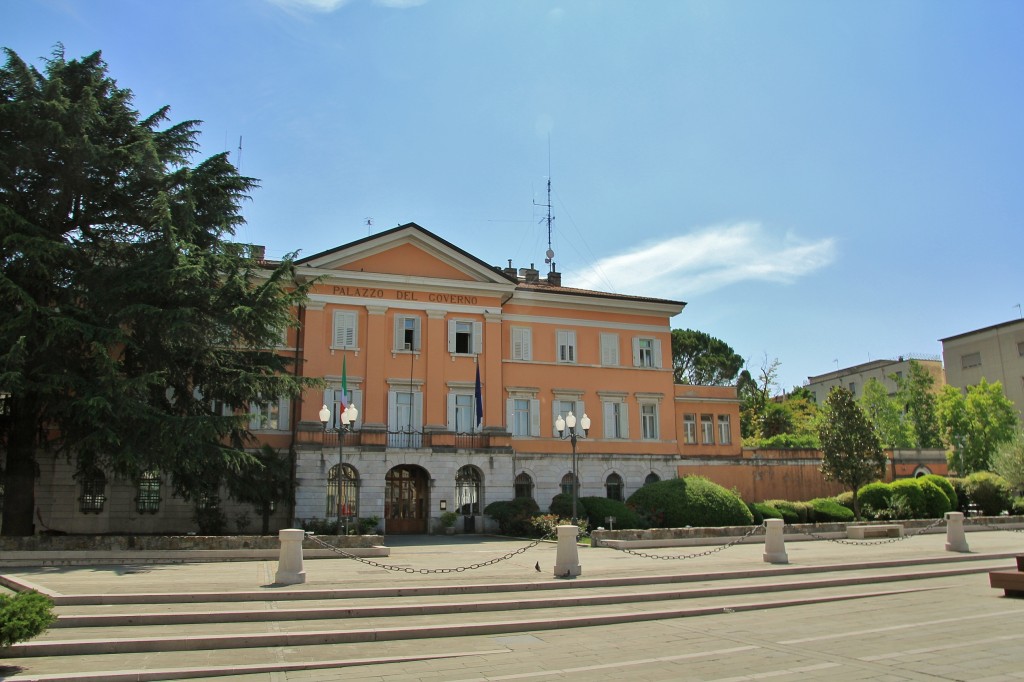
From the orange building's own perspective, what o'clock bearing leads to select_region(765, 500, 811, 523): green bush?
The green bush is roughly at 9 o'clock from the orange building.

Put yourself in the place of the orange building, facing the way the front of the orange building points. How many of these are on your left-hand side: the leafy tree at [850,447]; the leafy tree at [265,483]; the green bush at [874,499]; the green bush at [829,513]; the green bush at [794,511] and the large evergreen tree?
4

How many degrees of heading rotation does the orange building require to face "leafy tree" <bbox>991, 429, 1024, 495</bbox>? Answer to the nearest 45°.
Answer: approximately 90° to its left

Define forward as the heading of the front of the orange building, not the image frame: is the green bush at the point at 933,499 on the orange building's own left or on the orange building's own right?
on the orange building's own left

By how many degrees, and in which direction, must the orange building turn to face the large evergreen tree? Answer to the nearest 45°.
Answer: approximately 45° to its right

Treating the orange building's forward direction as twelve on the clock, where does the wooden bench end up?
The wooden bench is roughly at 11 o'clock from the orange building.

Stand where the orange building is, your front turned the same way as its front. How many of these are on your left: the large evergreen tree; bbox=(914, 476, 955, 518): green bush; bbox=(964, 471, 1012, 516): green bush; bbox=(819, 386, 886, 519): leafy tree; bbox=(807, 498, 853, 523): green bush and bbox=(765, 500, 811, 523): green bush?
5

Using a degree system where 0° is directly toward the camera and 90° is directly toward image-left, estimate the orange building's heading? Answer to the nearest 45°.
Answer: approximately 0°

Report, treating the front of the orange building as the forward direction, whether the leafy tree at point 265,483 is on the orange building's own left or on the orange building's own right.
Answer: on the orange building's own right
